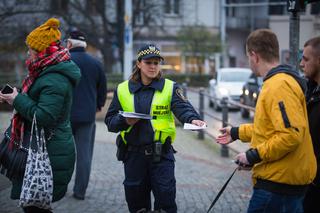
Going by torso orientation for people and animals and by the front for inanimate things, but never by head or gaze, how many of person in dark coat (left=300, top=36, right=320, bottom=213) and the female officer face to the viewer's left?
1

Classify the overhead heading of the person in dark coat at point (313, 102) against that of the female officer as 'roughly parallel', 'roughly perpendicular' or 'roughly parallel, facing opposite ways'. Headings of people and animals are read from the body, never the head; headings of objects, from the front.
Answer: roughly perpendicular

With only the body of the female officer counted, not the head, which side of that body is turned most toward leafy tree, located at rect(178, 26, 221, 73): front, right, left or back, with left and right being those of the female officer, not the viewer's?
back

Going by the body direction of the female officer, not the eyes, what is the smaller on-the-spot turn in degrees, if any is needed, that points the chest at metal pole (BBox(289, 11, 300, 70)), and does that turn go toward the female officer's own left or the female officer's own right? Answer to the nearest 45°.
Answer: approximately 135° to the female officer's own left

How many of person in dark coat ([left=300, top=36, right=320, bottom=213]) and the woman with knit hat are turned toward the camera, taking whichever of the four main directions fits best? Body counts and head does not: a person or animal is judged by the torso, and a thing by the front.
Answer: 0

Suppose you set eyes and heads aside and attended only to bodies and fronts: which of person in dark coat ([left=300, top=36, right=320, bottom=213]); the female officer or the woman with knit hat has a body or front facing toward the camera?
the female officer

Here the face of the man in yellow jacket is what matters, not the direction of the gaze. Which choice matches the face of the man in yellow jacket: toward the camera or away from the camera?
away from the camera

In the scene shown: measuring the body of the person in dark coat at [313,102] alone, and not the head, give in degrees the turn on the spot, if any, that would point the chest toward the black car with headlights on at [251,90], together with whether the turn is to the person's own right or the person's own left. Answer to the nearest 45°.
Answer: approximately 90° to the person's own right

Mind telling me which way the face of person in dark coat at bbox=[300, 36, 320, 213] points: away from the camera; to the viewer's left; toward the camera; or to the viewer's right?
to the viewer's left

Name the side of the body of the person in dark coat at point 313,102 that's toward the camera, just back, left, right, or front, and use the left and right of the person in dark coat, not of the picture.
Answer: left

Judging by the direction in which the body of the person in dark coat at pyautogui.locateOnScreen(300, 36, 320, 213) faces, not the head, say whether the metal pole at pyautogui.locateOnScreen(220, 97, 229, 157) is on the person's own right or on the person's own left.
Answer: on the person's own right
